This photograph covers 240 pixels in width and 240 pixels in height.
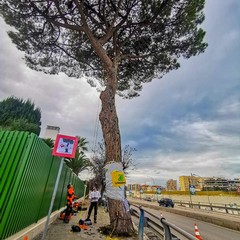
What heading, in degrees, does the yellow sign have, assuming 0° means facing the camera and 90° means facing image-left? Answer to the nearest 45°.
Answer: approximately 0°

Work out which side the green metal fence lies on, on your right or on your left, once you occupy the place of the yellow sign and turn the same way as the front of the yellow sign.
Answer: on your right
